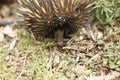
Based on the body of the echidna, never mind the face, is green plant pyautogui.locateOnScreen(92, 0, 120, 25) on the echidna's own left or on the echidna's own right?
on the echidna's own left

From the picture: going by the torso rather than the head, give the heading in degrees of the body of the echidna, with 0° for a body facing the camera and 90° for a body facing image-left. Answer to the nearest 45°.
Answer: approximately 0°
